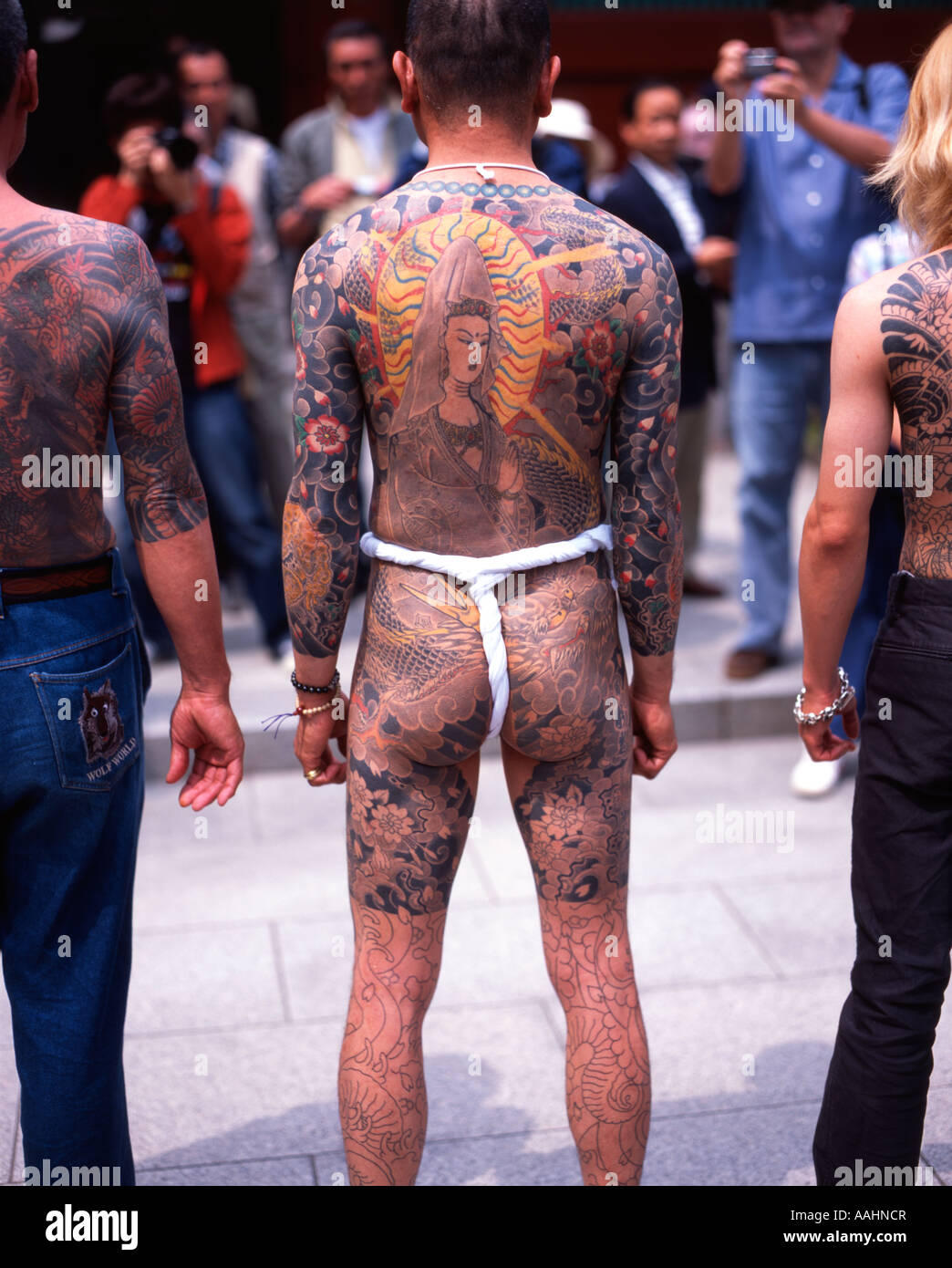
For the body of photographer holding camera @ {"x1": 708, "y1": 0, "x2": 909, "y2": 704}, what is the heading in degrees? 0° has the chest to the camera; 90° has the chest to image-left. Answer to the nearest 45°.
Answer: approximately 45°

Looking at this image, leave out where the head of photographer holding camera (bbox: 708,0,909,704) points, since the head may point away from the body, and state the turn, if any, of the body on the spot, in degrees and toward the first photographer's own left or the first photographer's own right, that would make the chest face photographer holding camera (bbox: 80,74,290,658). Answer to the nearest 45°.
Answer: approximately 45° to the first photographer's own right
